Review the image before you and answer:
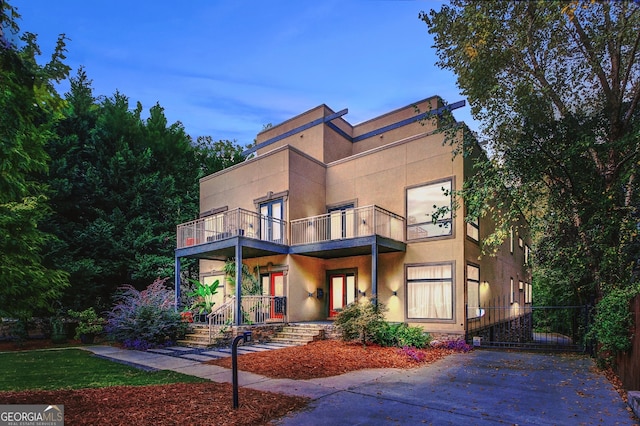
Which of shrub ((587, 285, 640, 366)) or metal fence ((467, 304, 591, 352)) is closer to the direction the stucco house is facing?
the shrub

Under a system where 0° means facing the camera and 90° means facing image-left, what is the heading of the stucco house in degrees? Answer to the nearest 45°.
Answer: approximately 45°

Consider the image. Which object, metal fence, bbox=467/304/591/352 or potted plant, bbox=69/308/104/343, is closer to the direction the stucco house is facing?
the potted plant
